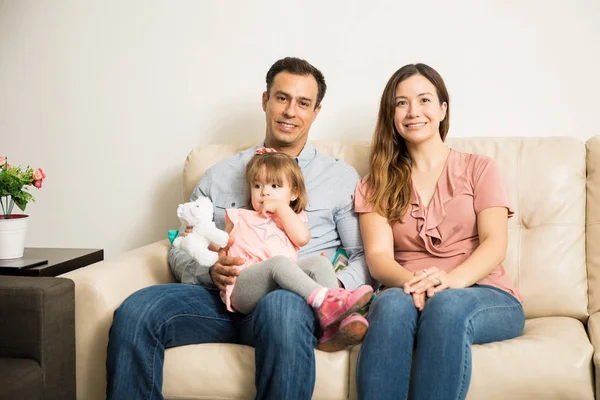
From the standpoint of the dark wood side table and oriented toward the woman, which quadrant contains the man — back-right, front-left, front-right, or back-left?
front-right

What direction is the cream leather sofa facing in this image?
toward the camera

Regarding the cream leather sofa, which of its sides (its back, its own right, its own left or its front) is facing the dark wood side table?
right
